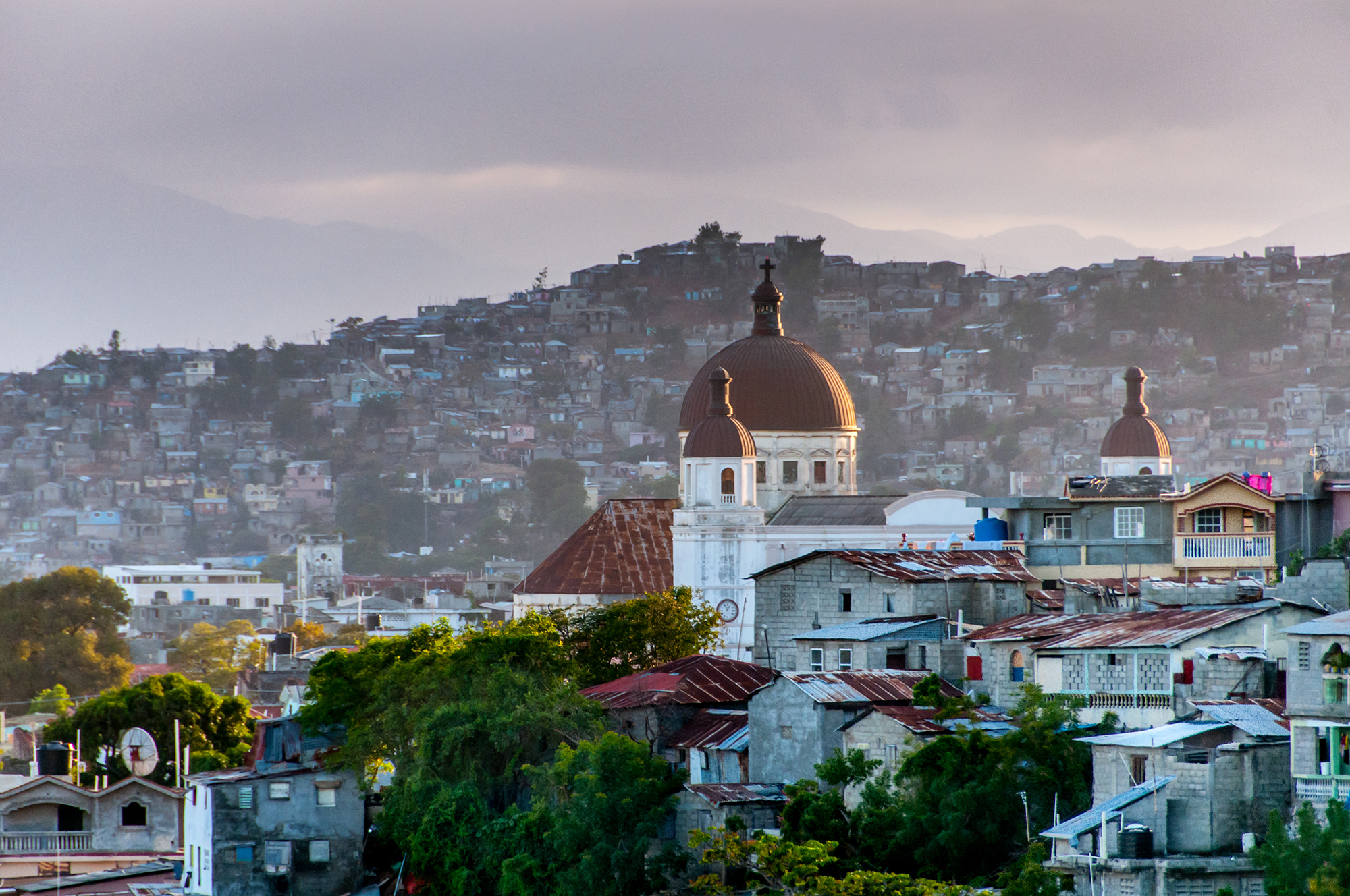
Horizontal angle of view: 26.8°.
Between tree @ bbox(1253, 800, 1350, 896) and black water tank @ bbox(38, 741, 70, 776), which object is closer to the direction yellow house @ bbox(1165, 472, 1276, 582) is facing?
the tree

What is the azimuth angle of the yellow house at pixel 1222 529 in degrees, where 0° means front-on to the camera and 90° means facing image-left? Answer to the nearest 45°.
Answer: approximately 0°

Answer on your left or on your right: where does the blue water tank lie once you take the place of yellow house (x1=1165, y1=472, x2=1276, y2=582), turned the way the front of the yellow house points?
on your right

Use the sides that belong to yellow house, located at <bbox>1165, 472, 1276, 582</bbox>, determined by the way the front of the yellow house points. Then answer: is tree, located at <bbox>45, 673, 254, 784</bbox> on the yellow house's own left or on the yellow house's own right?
on the yellow house's own right

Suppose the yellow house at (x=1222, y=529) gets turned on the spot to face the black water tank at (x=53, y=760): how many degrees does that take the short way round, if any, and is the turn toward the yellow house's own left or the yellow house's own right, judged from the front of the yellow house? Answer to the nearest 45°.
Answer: approximately 90° to the yellow house's own right

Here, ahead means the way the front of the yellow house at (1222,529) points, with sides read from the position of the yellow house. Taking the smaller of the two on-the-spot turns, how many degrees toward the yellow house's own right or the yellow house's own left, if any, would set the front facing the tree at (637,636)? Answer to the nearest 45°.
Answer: approximately 90° to the yellow house's own right

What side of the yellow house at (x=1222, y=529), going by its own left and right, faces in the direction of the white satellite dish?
right

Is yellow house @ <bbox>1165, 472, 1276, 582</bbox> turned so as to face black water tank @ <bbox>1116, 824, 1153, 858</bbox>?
yes
